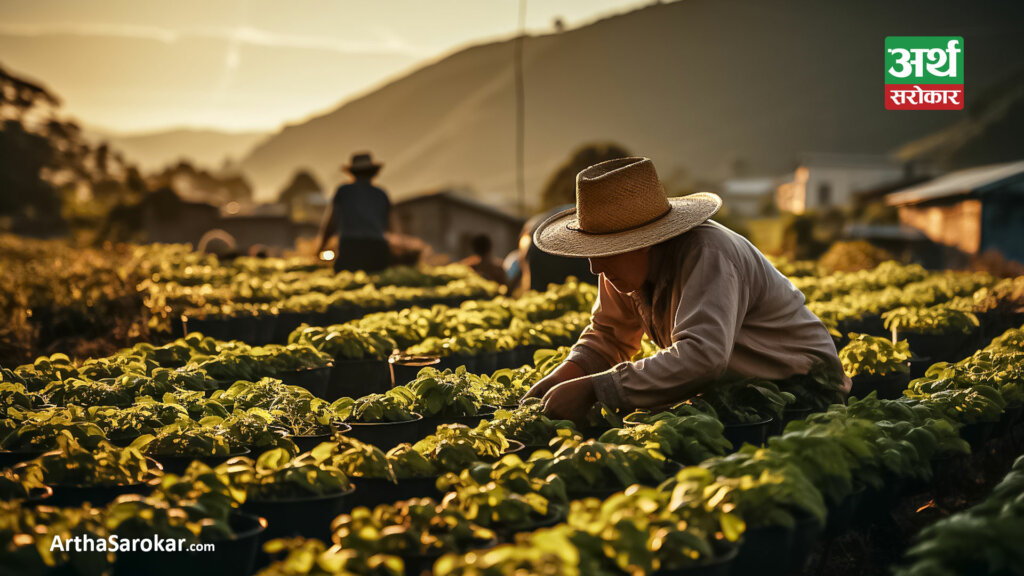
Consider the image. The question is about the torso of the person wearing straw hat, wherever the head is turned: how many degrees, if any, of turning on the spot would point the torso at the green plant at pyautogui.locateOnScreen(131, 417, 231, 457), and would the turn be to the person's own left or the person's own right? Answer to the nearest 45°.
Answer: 0° — they already face it

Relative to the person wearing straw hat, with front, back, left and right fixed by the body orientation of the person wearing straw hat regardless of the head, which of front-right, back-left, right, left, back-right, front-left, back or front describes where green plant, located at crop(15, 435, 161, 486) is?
front

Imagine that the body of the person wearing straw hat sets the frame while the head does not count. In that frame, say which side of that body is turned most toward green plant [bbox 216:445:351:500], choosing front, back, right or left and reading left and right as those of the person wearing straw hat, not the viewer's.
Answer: front

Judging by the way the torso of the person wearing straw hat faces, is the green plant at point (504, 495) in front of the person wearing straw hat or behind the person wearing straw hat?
in front

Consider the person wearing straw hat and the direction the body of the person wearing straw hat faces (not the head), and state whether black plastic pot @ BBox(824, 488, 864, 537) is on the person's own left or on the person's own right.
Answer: on the person's own left

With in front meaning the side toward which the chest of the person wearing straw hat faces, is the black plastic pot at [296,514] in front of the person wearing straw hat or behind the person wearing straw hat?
in front

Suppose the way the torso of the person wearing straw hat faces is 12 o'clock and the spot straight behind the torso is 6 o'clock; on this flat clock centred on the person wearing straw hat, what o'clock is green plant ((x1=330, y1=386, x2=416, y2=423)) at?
The green plant is roughly at 1 o'clock from the person wearing straw hat.

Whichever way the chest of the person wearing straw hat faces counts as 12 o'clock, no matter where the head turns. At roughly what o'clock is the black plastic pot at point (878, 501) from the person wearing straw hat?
The black plastic pot is roughly at 9 o'clock from the person wearing straw hat.

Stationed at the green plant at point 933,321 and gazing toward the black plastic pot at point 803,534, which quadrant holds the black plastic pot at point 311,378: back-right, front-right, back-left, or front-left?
front-right

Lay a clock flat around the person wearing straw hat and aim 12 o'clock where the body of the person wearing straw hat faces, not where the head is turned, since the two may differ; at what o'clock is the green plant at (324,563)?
The green plant is roughly at 11 o'clock from the person wearing straw hat.

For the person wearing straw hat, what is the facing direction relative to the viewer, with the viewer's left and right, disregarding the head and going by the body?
facing the viewer and to the left of the viewer

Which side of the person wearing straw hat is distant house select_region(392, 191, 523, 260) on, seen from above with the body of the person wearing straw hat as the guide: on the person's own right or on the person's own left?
on the person's own right
